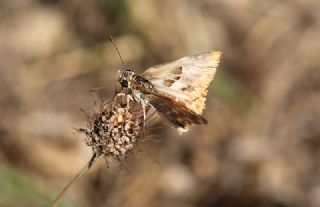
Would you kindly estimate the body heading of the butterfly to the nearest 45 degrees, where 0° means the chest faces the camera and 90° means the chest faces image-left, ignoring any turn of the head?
approximately 90°
